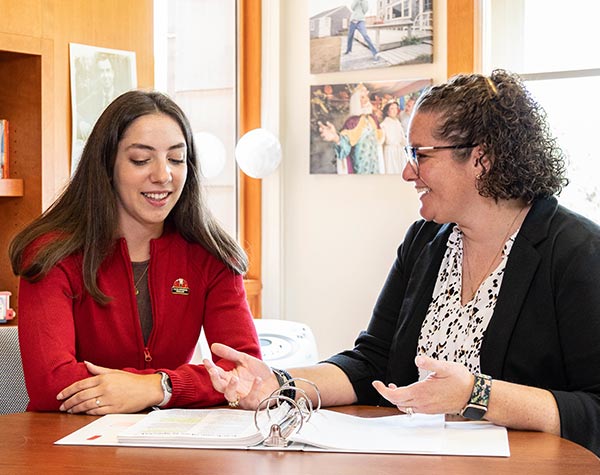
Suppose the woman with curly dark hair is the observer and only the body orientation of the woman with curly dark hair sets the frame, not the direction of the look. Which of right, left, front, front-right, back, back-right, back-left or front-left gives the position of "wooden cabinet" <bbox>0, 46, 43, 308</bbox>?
right

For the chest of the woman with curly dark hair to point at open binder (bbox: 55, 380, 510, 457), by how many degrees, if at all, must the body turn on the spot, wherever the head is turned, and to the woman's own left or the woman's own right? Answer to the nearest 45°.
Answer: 0° — they already face it

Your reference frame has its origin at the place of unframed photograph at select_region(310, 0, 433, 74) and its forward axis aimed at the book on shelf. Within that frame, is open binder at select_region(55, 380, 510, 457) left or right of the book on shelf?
left

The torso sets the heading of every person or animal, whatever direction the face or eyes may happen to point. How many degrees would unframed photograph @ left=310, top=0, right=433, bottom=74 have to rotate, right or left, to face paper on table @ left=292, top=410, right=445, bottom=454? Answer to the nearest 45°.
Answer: approximately 45° to its left

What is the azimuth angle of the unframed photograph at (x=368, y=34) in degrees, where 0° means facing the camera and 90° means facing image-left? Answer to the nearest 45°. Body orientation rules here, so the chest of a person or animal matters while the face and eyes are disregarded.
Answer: approximately 45°

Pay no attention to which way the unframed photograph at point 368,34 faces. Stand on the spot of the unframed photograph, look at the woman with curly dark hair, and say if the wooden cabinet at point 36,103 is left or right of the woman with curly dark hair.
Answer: right

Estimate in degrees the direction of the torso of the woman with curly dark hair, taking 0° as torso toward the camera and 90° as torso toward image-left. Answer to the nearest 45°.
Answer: approximately 45°

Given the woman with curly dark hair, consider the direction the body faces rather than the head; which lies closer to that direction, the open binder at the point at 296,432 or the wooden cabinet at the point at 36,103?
the open binder

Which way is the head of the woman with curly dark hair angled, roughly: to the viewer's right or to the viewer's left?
to the viewer's left

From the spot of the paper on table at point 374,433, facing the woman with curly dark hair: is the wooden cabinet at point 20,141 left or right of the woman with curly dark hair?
left

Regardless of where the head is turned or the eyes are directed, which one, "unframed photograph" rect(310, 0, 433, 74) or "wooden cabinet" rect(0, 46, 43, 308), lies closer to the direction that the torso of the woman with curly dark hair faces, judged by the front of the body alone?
the wooden cabinet

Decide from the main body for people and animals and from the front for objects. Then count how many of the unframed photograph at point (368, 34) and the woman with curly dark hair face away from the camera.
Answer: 0

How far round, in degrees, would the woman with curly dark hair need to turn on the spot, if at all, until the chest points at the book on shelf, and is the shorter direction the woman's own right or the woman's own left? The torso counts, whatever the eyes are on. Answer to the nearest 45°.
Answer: approximately 90° to the woman's own right
